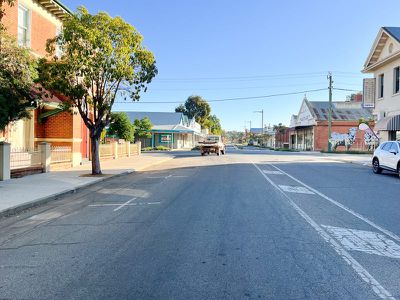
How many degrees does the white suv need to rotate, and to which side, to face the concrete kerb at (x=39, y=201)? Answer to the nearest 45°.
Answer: approximately 90° to its right

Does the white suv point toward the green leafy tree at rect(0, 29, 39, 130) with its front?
no

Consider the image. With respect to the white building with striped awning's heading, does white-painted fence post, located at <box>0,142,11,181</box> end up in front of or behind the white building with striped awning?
in front

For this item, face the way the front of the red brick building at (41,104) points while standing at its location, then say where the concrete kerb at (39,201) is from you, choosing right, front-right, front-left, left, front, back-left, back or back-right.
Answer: front-right

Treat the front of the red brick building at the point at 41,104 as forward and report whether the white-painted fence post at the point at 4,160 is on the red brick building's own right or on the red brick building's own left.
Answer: on the red brick building's own right

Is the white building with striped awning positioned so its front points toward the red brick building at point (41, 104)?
yes

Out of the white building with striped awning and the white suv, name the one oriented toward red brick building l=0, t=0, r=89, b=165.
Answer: the white building with striped awning

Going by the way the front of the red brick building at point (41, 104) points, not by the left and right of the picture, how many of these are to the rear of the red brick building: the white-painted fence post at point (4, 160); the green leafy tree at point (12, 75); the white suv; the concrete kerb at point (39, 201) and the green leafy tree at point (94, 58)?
0

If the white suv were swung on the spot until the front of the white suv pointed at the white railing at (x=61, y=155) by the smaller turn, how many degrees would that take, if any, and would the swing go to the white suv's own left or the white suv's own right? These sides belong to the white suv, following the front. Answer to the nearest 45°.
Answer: approximately 135° to the white suv's own right

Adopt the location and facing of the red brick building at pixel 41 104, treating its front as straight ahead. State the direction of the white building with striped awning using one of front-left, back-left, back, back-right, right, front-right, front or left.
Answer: front-left

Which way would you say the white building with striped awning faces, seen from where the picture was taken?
facing the viewer and to the left of the viewer

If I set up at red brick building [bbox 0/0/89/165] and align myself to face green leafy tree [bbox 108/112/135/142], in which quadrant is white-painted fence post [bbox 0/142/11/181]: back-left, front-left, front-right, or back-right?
back-right

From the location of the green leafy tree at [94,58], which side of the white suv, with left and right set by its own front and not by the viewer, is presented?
right

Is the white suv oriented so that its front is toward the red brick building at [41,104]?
no

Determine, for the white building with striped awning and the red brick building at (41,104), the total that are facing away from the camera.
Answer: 0

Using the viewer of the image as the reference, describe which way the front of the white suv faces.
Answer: facing the viewer and to the right of the viewer

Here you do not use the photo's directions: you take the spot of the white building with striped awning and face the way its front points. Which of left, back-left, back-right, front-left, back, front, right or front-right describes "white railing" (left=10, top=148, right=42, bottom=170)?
front

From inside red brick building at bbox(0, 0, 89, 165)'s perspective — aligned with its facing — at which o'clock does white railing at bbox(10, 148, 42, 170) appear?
The white railing is roughly at 2 o'clock from the red brick building.

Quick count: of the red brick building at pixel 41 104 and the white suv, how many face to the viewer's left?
0

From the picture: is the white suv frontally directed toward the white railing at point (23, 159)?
no

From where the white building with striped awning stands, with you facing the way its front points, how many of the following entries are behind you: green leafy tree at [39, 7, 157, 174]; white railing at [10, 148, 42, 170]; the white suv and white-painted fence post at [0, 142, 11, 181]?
0

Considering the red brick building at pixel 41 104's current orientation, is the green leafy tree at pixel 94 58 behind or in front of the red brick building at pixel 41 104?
in front
